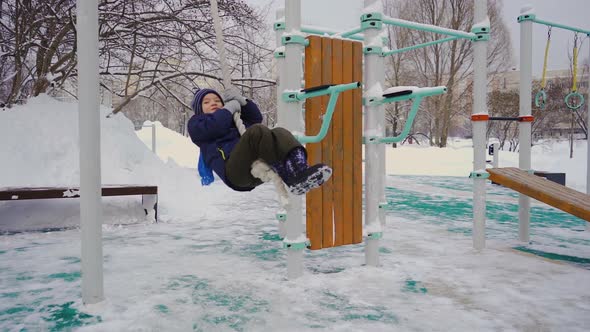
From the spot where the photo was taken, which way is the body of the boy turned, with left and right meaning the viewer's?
facing the viewer and to the right of the viewer

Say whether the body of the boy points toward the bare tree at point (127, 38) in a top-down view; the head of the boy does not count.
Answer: no

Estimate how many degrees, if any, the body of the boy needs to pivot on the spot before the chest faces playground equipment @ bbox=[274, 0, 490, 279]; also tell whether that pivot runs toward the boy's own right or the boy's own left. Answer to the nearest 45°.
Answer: approximately 90° to the boy's own left

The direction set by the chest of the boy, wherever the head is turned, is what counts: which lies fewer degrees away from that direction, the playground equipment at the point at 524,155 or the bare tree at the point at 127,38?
the playground equipment

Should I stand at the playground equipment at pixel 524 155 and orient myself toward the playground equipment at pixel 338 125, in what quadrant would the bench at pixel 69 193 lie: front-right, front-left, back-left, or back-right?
front-right

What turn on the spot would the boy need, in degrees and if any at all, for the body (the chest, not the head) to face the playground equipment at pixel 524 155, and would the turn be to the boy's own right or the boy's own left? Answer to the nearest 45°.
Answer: approximately 90° to the boy's own left

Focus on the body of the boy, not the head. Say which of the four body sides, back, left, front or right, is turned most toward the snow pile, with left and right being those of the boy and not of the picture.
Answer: back
